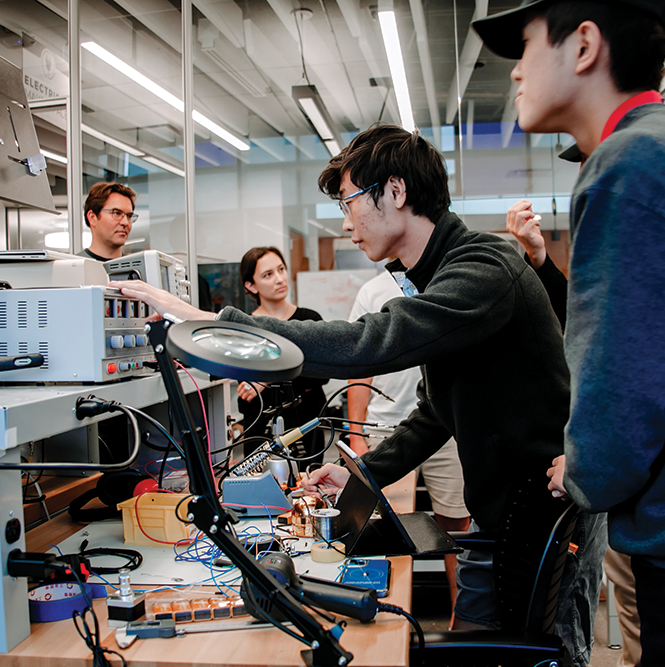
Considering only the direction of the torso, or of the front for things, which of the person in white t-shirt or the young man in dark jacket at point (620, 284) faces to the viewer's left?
the young man in dark jacket

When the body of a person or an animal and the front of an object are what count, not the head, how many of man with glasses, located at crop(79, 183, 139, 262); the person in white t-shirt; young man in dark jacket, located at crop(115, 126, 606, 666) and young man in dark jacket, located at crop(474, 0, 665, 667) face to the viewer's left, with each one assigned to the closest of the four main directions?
2

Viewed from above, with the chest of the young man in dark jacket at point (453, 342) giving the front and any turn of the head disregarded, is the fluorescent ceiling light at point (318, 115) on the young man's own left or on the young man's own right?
on the young man's own right

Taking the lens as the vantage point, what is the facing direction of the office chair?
facing to the left of the viewer

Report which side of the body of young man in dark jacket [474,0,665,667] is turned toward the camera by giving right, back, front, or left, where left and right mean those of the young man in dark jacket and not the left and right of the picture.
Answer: left

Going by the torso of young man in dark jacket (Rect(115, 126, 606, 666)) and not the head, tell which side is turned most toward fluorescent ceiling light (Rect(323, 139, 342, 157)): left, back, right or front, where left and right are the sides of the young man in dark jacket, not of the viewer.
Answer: right

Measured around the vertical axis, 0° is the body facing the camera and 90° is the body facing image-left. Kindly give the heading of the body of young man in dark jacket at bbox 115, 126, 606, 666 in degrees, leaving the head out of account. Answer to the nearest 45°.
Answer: approximately 90°

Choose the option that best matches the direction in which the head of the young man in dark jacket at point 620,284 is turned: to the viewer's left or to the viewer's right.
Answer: to the viewer's left

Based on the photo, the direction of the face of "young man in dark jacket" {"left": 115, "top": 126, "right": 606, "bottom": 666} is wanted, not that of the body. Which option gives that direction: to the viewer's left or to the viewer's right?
to the viewer's left

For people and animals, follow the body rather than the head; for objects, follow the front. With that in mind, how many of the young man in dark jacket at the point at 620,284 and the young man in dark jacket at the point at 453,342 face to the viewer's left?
2

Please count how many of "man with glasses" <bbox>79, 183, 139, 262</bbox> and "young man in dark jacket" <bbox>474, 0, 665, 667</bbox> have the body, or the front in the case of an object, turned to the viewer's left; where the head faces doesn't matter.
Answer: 1
